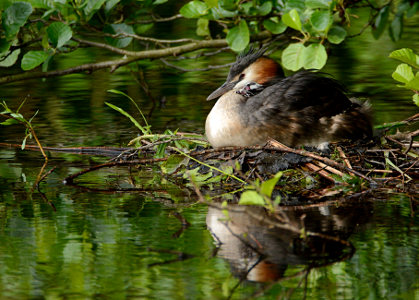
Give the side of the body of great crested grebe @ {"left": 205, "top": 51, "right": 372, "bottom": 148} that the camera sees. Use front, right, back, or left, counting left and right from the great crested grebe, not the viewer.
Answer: left

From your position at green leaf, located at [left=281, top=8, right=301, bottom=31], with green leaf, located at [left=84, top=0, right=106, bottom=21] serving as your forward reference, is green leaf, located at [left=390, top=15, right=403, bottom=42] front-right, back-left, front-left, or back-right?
back-right

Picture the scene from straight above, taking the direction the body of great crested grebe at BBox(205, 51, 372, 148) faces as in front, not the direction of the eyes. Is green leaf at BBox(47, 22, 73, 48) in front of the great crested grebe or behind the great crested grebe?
in front

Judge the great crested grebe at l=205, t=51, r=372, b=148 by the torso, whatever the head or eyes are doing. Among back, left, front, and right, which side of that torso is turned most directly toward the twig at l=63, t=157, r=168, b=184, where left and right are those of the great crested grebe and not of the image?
front

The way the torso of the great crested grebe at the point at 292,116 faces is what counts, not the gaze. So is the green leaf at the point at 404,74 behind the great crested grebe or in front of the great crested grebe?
behind

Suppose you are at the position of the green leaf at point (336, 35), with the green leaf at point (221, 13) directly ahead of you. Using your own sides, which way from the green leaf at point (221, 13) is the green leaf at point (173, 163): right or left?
left

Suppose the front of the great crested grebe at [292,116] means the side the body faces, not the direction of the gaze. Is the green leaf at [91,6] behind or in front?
in front

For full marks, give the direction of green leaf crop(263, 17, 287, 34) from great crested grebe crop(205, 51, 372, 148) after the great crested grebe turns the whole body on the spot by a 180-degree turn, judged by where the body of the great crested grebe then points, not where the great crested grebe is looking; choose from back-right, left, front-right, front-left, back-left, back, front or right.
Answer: left

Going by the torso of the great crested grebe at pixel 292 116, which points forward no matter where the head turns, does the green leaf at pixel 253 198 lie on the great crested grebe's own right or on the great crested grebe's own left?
on the great crested grebe's own left

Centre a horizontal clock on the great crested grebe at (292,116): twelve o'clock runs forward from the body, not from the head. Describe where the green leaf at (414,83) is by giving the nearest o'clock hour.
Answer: The green leaf is roughly at 7 o'clock from the great crested grebe.
